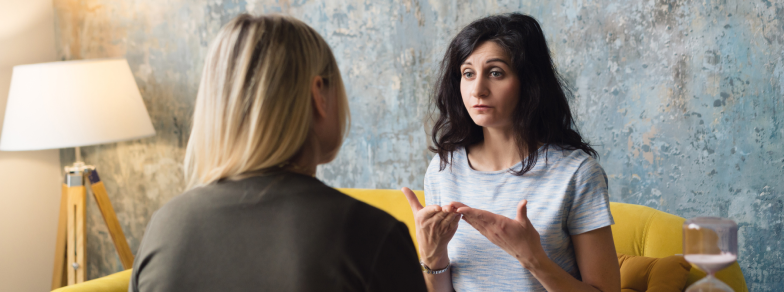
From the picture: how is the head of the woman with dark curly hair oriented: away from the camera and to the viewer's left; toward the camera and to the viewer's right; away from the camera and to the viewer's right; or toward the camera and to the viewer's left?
toward the camera and to the viewer's left

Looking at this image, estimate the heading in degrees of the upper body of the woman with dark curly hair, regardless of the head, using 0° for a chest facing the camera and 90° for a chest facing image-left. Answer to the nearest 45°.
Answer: approximately 45°

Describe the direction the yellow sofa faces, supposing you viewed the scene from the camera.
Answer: facing the viewer

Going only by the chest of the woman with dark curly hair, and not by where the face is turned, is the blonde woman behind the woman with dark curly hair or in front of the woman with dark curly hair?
in front

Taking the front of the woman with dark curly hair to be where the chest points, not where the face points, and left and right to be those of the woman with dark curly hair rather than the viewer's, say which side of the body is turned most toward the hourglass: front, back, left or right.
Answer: left

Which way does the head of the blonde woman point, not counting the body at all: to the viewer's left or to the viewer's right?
to the viewer's right

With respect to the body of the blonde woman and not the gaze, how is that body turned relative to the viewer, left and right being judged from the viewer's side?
facing away from the viewer and to the right of the viewer

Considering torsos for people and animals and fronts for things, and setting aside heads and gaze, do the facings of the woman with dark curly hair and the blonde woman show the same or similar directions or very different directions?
very different directions

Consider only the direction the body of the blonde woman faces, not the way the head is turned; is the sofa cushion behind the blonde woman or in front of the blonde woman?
in front

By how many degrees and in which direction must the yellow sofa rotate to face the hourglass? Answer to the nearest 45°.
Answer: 0° — it already faces it

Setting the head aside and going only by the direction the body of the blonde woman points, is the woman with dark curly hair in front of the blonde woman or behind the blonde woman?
in front
